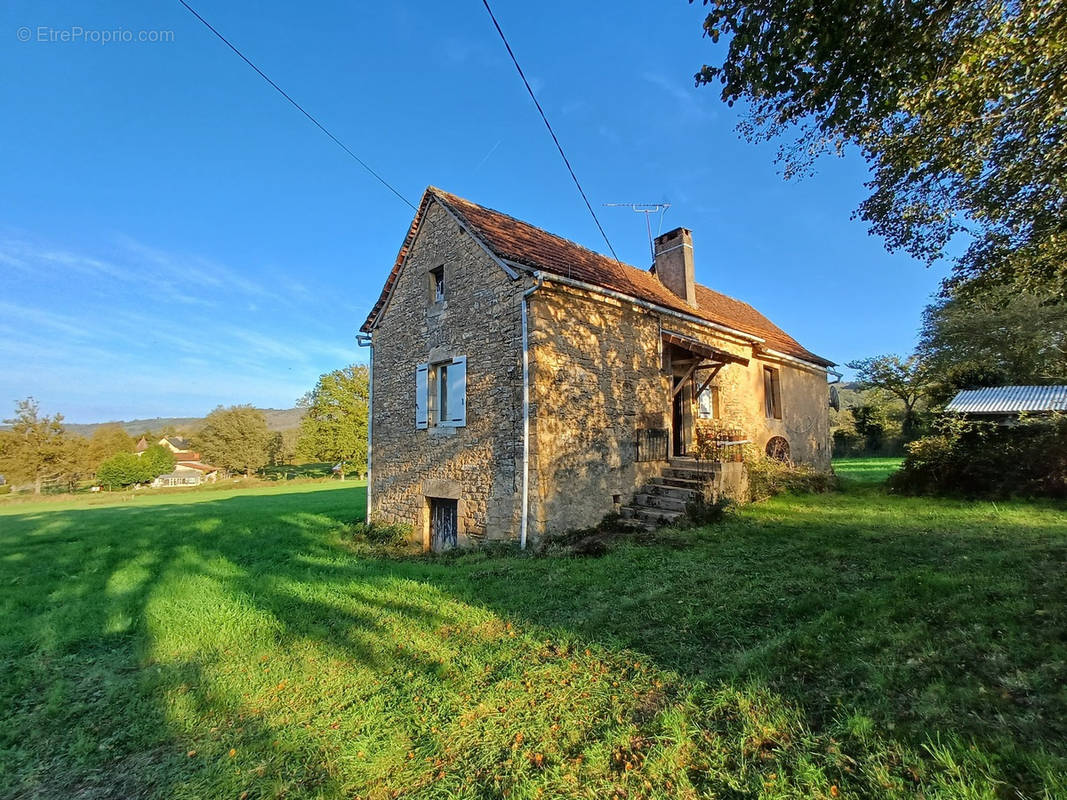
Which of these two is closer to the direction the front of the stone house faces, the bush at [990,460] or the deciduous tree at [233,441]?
the bush

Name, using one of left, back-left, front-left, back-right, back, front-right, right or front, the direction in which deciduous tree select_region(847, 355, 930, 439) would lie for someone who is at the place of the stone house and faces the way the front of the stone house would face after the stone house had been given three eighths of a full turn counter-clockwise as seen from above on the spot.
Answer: front-right

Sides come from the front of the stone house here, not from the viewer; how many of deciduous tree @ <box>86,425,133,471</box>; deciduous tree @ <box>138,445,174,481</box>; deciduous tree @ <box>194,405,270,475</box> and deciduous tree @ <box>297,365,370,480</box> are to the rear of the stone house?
4

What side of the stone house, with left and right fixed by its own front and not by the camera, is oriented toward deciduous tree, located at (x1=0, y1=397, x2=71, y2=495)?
back

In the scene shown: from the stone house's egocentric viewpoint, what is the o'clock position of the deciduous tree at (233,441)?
The deciduous tree is roughly at 6 o'clock from the stone house.

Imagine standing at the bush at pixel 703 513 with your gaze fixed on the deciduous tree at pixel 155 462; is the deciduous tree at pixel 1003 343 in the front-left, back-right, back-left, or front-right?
back-right

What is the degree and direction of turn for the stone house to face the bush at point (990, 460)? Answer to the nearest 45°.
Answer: approximately 45° to its left

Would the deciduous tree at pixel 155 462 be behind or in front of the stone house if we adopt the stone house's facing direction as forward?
behind

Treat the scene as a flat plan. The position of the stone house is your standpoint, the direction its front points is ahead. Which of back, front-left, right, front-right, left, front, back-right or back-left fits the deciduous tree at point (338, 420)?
back

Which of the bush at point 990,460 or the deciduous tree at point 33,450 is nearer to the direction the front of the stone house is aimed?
the bush

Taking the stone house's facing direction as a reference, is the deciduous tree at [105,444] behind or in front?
behind

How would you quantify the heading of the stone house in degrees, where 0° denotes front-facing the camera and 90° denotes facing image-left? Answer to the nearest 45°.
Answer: approximately 315°
